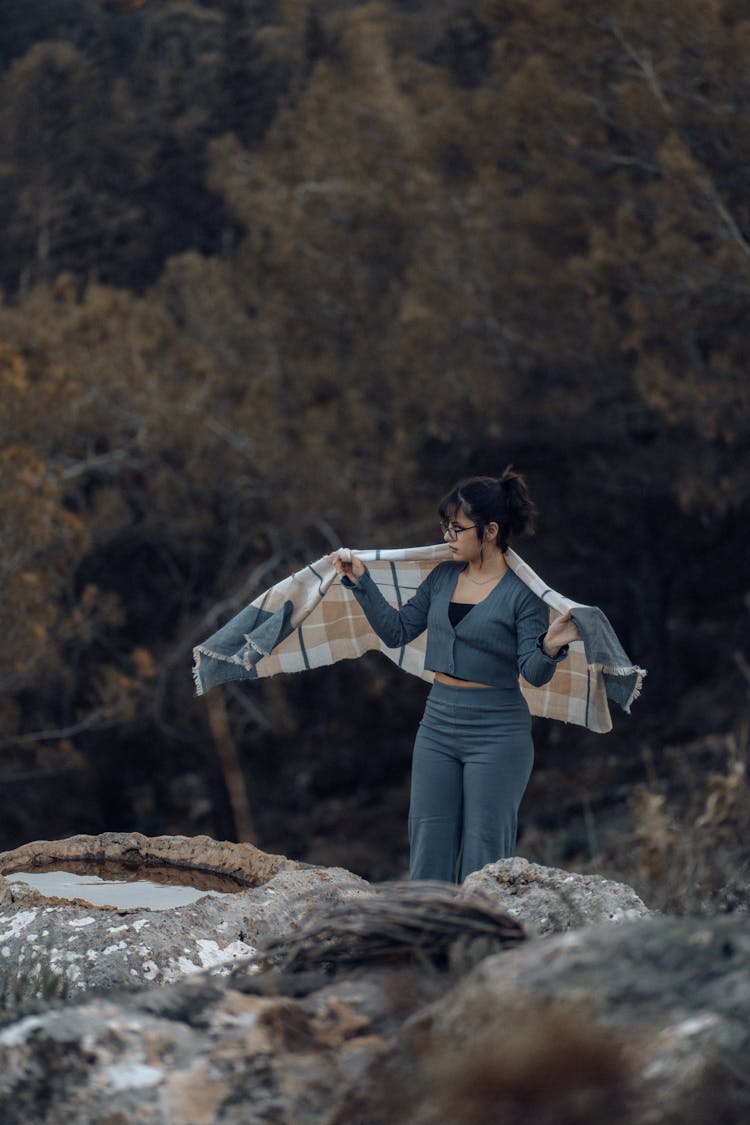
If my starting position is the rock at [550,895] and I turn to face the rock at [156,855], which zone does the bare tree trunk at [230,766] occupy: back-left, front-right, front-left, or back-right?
front-right

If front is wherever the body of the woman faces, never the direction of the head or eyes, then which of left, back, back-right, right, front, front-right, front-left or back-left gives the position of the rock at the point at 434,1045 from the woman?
front-left

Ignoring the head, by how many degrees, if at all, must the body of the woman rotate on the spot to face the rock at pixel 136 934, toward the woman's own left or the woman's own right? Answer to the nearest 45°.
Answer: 0° — they already face it

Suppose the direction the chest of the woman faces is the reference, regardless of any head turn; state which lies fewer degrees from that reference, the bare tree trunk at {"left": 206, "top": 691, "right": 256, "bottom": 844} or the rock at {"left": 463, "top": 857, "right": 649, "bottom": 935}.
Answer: the rock

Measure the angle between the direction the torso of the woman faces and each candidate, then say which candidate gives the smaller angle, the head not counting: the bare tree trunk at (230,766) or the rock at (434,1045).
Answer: the rock

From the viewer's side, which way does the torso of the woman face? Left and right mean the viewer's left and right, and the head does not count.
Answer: facing the viewer and to the left of the viewer
